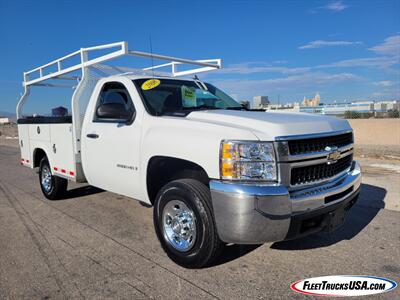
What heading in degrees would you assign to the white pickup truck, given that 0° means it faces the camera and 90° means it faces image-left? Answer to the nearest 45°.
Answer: approximately 315°

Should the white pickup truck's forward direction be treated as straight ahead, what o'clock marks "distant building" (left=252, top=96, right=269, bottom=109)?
The distant building is roughly at 8 o'clock from the white pickup truck.
